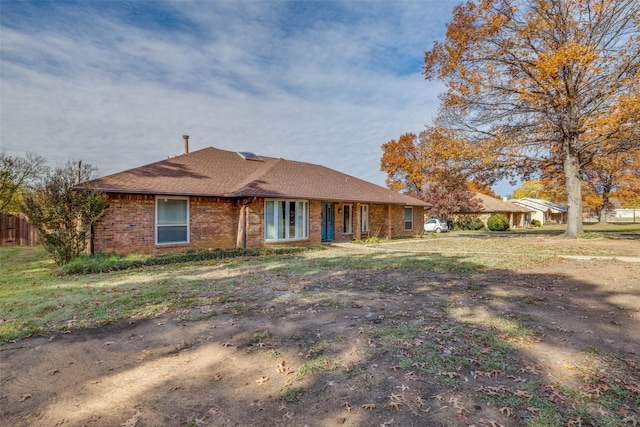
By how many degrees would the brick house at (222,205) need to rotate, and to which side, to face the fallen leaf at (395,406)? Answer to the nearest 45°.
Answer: approximately 45° to its right

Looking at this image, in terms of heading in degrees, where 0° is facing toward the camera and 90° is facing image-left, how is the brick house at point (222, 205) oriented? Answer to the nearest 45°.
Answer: approximately 315°

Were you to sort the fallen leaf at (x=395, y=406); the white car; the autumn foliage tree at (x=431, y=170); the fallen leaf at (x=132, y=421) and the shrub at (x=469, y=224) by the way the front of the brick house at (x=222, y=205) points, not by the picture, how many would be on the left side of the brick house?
3

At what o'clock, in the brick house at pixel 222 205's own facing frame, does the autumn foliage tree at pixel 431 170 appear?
The autumn foliage tree is roughly at 9 o'clock from the brick house.

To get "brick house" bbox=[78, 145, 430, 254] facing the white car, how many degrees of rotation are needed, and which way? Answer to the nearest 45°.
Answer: approximately 90° to its left

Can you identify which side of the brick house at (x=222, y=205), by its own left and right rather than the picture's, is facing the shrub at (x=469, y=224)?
left
